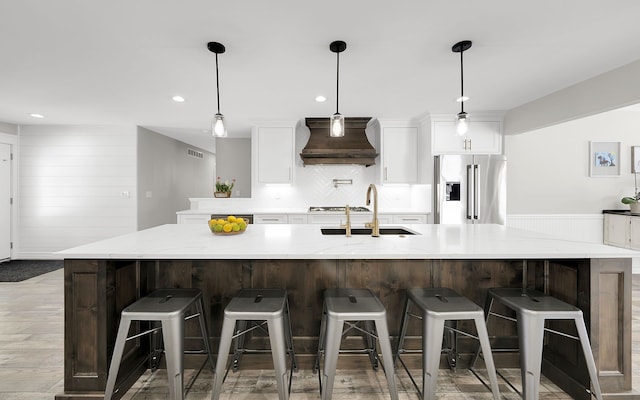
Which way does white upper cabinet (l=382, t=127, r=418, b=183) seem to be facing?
toward the camera

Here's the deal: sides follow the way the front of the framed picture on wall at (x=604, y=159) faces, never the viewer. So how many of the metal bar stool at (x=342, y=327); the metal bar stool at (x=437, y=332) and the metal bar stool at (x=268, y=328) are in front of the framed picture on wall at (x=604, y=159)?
3

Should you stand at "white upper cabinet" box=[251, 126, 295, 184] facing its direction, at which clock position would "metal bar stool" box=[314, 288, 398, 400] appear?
The metal bar stool is roughly at 12 o'clock from the white upper cabinet.

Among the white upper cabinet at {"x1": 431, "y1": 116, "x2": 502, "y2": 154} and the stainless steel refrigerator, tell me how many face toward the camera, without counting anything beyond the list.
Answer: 2

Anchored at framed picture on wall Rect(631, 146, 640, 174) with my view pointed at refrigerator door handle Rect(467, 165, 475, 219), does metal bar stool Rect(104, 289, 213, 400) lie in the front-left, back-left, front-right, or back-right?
front-left

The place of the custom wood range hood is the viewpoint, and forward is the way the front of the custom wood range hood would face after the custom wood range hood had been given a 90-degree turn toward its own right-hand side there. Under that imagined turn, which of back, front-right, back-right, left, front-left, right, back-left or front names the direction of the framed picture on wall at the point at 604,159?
back

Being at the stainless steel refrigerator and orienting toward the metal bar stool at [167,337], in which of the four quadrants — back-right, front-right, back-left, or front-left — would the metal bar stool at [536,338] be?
front-left

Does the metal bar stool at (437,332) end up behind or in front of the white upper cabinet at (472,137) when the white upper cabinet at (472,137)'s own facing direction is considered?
in front

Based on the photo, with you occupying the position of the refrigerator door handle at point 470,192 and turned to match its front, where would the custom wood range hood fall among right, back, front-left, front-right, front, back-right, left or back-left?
right

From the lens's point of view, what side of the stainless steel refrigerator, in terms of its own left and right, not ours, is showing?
front

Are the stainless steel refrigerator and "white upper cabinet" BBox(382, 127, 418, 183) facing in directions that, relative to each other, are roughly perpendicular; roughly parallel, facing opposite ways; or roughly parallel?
roughly parallel

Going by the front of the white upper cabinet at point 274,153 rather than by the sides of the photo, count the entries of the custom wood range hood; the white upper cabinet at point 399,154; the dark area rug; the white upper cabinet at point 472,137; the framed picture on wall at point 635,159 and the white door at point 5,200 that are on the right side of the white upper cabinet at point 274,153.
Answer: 2

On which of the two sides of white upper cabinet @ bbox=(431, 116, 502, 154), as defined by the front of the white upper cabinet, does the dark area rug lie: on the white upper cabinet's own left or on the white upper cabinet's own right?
on the white upper cabinet's own right

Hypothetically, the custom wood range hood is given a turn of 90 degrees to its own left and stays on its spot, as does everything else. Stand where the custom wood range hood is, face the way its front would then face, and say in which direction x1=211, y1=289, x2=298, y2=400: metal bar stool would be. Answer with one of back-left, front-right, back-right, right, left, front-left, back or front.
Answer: right

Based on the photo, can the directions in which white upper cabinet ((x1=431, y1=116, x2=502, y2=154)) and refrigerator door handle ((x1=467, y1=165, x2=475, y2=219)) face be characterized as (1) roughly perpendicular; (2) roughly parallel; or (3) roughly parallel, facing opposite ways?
roughly parallel

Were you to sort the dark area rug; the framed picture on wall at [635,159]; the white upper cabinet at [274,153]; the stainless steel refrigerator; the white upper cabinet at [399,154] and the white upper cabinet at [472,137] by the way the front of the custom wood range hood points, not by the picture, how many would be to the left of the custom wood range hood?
4
